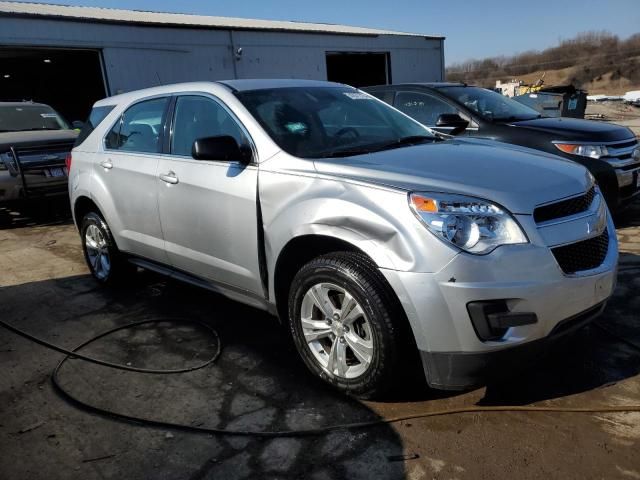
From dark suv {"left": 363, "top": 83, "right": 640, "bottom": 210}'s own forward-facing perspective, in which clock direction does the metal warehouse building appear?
The metal warehouse building is roughly at 6 o'clock from the dark suv.

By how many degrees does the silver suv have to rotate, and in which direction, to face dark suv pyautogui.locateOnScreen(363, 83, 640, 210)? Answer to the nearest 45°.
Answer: approximately 90° to its left

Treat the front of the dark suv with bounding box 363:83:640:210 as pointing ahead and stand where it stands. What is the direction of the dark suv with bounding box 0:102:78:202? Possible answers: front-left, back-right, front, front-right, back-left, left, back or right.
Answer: back-right

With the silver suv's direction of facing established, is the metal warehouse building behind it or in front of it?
behind

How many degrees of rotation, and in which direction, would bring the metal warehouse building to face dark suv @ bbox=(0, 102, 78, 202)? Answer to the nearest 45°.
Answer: approximately 45° to its right

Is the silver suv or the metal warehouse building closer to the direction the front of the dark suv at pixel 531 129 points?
the silver suv

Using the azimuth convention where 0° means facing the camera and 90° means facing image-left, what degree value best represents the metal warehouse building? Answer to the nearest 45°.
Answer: approximately 315°
